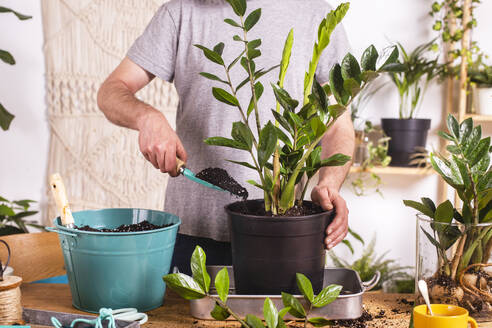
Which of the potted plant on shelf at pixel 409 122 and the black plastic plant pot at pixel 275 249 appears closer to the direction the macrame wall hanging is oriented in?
the black plastic plant pot

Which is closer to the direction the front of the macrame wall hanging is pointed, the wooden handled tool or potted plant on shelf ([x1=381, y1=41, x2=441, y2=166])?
the wooden handled tool

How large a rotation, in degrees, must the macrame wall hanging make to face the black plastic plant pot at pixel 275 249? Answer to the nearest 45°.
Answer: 0° — it already faces it

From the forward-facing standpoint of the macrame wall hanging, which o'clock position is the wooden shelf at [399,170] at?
The wooden shelf is roughly at 10 o'clock from the macrame wall hanging.

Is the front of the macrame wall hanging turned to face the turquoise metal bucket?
yes

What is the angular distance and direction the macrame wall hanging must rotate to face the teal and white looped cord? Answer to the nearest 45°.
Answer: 0° — it already faces it

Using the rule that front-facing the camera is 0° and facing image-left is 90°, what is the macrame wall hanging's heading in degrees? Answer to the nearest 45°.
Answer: approximately 0°

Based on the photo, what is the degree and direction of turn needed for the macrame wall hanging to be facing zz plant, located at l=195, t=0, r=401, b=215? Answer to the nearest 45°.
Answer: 0° — it already faces it

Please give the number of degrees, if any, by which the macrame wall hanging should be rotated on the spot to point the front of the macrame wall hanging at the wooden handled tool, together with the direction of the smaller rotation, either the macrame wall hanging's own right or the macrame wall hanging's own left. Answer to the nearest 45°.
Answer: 0° — it already faces it

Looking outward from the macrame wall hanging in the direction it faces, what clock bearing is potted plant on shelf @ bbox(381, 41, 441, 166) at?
The potted plant on shelf is roughly at 10 o'clock from the macrame wall hanging.

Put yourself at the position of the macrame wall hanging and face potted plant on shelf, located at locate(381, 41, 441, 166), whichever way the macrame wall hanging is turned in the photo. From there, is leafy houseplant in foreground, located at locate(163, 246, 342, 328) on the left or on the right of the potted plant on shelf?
right
